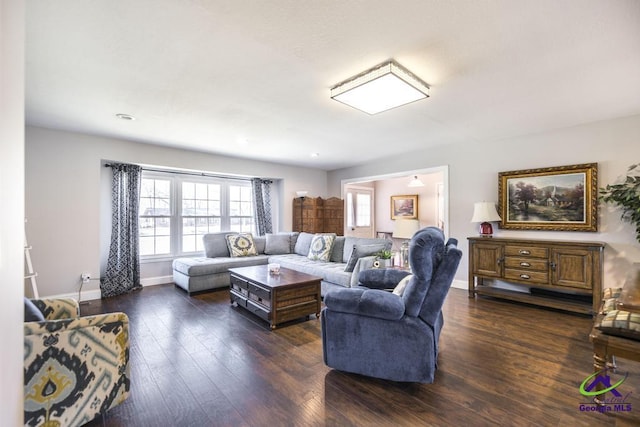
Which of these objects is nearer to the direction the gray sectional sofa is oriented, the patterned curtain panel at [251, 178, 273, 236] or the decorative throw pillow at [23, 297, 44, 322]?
the decorative throw pillow

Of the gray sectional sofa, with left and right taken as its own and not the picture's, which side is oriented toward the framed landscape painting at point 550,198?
left

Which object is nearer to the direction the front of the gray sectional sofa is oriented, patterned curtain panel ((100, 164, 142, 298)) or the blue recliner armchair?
the blue recliner armchair

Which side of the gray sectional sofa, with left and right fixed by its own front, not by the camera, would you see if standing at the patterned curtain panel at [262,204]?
back

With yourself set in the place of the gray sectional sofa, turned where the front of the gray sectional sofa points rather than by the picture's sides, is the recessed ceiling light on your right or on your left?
on your right

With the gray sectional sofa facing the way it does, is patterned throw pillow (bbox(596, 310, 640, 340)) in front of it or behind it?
in front

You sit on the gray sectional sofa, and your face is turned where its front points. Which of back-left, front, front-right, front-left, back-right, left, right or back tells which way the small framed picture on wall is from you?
back-left

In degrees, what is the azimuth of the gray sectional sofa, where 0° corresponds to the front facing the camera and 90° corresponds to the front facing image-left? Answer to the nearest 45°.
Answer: approximately 0°

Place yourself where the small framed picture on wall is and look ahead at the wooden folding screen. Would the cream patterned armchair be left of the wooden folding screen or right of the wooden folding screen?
left

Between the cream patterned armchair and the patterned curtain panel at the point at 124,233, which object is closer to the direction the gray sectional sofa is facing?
the cream patterned armchair

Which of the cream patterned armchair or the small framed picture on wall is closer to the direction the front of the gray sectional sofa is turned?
the cream patterned armchair

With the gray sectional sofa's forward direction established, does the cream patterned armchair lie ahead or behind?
ahead

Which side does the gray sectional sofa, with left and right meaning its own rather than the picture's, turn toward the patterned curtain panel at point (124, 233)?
right
